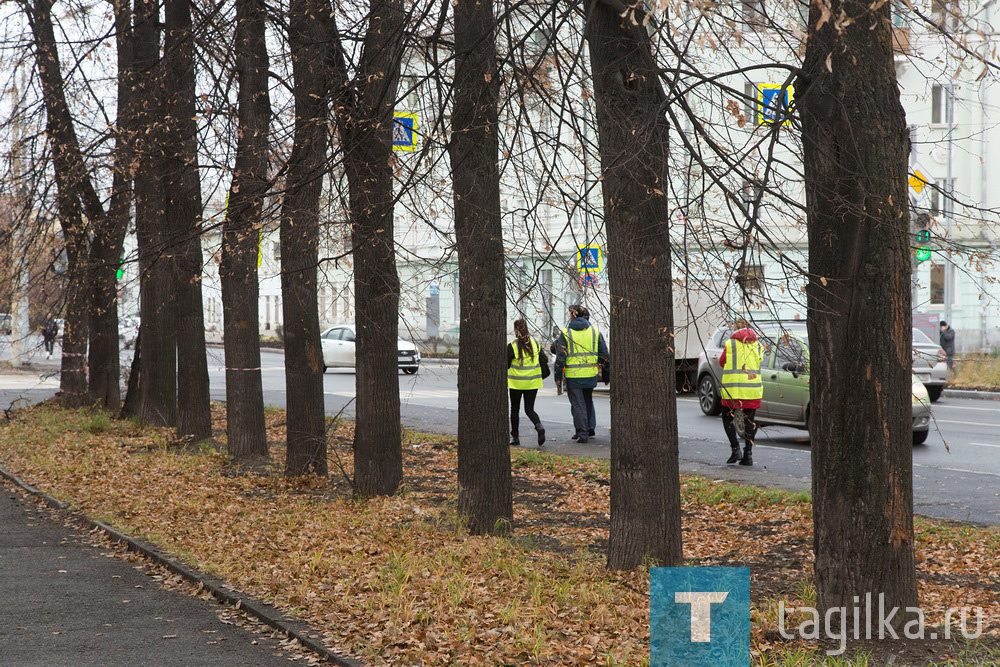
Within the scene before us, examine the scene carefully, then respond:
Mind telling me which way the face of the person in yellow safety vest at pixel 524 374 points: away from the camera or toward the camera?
away from the camera

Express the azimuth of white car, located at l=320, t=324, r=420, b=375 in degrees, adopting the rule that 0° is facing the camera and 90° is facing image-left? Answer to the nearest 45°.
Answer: approximately 315°

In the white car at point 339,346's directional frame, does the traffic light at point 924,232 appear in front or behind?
in front

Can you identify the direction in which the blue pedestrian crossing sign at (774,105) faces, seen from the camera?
facing the viewer

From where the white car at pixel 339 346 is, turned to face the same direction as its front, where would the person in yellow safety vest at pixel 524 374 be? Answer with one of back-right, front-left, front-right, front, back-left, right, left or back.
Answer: front-right

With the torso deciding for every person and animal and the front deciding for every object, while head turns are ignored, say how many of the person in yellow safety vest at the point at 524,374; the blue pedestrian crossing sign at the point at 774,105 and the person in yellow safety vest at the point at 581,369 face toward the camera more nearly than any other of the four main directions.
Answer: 1

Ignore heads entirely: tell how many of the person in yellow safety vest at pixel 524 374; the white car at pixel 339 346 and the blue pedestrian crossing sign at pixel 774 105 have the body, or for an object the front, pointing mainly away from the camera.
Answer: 1

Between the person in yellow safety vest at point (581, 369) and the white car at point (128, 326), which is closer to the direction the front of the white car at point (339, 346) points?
the person in yellow safety vest

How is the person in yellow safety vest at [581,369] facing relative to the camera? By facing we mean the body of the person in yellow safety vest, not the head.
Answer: away from the camera

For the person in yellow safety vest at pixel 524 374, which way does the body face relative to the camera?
away from the camera
